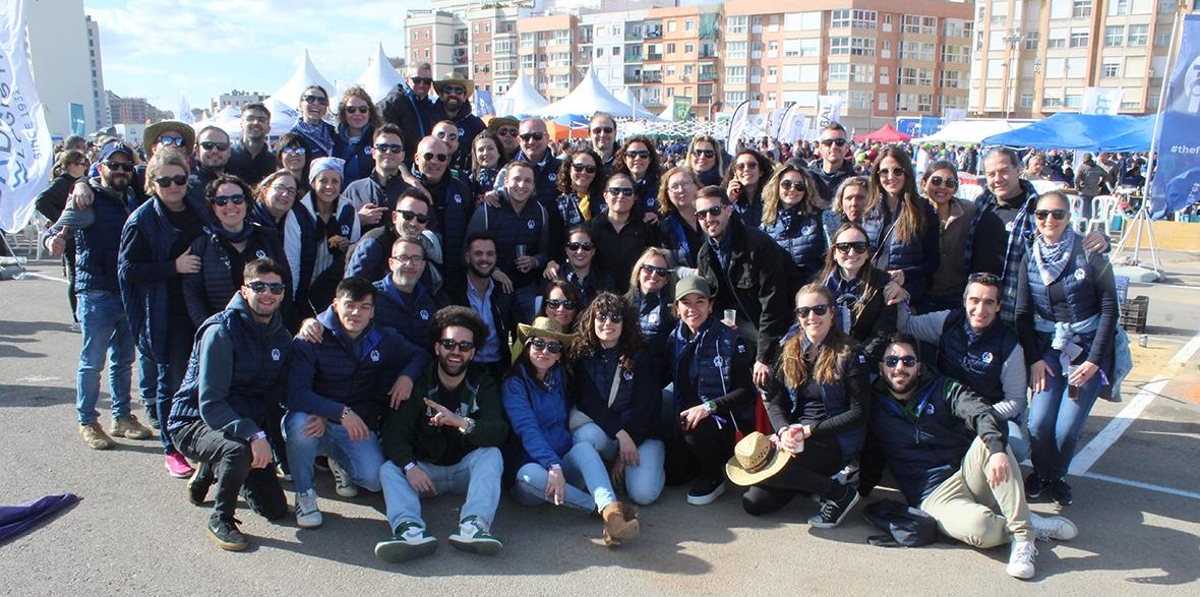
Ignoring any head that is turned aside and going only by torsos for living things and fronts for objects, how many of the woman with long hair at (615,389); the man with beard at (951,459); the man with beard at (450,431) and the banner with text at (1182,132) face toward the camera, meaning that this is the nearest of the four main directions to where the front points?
4

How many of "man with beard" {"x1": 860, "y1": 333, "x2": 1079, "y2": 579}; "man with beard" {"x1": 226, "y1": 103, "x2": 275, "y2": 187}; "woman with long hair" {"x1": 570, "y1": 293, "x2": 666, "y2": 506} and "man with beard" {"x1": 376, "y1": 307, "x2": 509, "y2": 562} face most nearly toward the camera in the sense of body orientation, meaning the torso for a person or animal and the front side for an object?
4

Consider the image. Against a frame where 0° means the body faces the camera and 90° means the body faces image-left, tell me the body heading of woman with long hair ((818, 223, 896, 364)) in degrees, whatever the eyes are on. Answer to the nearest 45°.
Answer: approximately 0°

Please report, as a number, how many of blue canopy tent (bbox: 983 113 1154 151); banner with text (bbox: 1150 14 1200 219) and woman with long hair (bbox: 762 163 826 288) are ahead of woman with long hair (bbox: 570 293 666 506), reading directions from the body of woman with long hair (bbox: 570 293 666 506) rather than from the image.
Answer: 0

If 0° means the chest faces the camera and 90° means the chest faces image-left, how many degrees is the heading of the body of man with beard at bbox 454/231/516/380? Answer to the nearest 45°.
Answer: approximately 0°

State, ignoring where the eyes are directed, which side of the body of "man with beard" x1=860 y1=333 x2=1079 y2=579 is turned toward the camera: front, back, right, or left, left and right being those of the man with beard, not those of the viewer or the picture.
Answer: front

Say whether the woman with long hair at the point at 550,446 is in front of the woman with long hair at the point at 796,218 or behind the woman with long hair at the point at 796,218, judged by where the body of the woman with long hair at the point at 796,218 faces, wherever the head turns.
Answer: in front

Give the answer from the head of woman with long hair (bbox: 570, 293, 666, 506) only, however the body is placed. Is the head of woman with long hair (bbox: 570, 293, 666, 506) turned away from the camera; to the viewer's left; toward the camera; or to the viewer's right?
toward the camera

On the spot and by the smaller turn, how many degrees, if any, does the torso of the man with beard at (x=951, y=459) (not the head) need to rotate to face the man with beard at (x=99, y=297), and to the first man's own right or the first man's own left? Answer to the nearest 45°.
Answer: approximately 90° to the first man's own right

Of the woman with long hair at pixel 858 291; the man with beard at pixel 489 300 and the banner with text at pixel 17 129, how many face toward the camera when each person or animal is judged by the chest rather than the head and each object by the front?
3

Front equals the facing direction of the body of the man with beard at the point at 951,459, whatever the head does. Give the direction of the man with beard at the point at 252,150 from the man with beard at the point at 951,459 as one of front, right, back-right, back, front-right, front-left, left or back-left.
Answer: right

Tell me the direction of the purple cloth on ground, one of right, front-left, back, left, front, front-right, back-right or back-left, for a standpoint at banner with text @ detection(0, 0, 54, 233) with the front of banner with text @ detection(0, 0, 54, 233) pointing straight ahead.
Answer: front

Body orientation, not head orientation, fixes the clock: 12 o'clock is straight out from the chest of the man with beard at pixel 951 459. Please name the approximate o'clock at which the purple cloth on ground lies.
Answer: The purple cloth on ground is roughly at 2 o'clock from the man with beard.

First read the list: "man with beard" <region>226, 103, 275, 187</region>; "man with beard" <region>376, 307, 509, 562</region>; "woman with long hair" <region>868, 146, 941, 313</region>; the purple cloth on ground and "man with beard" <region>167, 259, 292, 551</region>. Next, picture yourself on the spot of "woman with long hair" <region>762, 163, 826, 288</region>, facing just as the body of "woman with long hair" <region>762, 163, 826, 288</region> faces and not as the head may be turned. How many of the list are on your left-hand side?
1

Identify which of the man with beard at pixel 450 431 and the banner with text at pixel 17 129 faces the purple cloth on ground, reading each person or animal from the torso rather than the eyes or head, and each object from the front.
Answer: the banner with text

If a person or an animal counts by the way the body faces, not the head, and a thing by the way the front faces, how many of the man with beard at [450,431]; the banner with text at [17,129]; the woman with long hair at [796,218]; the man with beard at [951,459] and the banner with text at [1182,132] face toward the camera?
5

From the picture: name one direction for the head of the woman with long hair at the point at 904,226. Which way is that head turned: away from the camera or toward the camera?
toward the camera

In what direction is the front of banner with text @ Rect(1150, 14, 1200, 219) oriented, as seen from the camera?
facing the viewer

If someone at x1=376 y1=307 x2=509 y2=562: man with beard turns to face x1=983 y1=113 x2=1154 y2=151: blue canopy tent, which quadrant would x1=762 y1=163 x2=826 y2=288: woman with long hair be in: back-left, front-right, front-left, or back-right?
front-right

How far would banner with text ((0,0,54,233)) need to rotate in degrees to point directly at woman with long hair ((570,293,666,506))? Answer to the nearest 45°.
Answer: approximately 45° to its left

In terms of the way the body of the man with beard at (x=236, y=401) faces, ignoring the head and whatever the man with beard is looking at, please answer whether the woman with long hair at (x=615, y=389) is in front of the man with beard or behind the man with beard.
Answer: in front

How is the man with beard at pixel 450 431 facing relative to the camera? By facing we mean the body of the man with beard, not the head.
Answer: toward the camera
